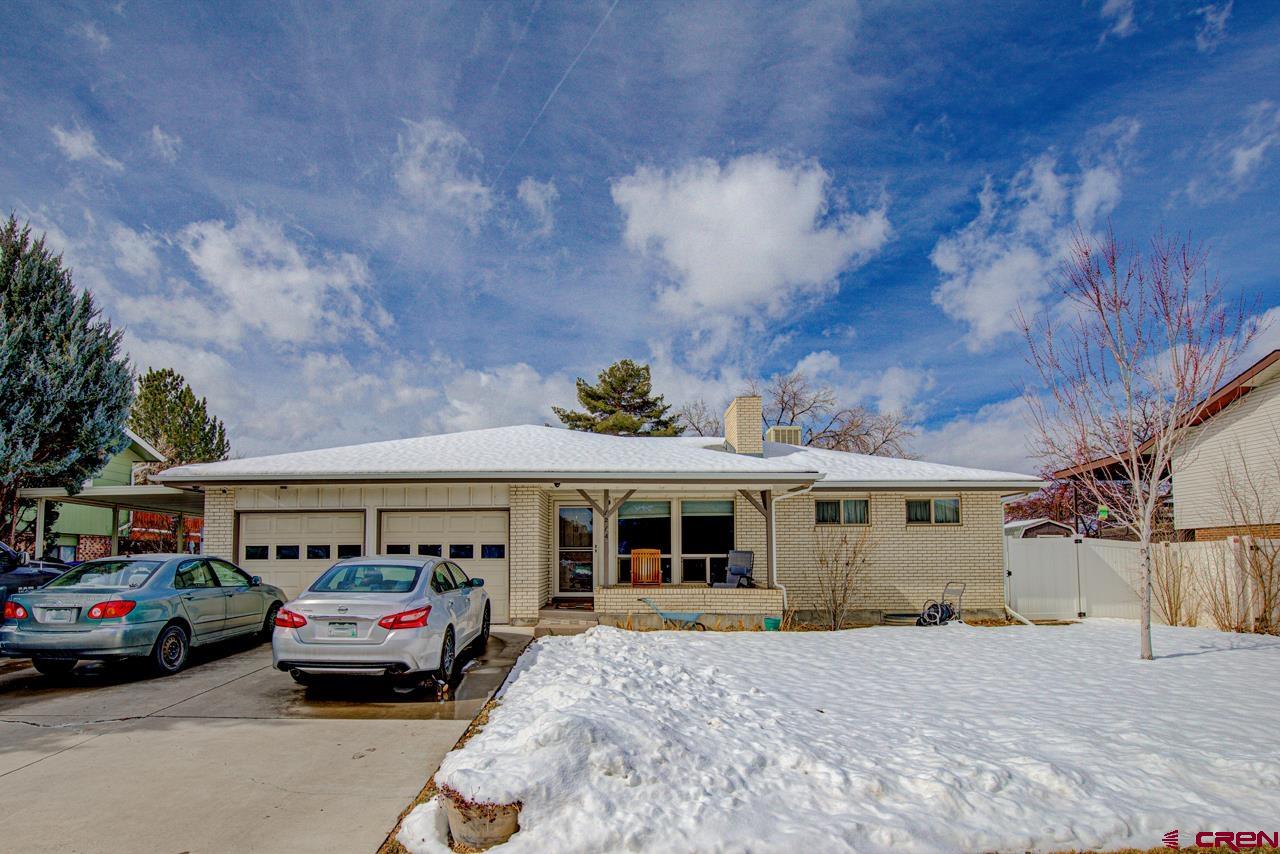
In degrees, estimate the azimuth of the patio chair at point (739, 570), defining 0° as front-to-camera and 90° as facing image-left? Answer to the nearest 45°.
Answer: approximately 45°

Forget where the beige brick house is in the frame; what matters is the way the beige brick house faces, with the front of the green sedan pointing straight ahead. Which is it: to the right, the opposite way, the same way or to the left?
the opposite way

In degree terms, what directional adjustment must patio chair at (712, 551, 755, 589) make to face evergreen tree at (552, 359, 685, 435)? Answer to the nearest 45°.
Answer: approximately 135° to its right

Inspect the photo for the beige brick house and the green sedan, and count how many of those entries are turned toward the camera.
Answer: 1

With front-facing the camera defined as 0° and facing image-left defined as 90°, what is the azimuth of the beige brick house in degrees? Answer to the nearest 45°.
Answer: approximately 0°

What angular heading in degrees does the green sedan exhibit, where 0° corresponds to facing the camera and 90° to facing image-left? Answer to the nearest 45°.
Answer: approximately 225°

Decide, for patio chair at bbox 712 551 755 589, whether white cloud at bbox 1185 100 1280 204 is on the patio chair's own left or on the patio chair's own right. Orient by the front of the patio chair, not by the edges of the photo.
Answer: on the patio chair's own left

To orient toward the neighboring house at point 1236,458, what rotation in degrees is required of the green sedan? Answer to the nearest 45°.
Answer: approximately 45° to its right

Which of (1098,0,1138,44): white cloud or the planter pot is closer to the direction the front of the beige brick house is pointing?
the planter pot
